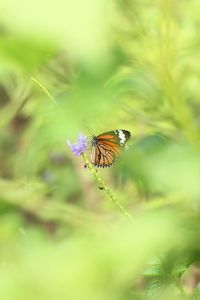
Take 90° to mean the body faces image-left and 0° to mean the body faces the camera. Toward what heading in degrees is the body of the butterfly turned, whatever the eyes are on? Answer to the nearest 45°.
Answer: approximately 90°
